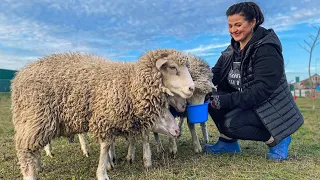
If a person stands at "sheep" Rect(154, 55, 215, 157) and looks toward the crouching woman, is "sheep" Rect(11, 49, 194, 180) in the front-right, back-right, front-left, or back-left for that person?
back-right

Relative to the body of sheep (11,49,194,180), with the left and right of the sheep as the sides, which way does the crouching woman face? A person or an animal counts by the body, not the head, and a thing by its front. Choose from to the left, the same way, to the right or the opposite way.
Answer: the opposite way

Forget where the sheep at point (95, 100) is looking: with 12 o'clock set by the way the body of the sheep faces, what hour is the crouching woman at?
The crouching woman is roughly at 12 o'clock from the sheep.

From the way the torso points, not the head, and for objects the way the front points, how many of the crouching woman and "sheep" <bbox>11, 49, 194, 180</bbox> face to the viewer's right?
1

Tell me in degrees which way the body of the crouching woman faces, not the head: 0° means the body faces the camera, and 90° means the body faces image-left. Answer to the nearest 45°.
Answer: approximately 45°

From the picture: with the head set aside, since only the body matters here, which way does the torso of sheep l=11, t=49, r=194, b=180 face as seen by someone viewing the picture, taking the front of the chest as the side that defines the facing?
to the viewer's right

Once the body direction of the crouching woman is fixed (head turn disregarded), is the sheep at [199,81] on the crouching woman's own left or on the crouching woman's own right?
on the crouching woman's own right

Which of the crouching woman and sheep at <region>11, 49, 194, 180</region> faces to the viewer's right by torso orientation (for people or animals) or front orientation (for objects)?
the sheep

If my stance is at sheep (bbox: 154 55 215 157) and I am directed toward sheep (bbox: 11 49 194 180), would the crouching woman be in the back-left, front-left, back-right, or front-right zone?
back-left
